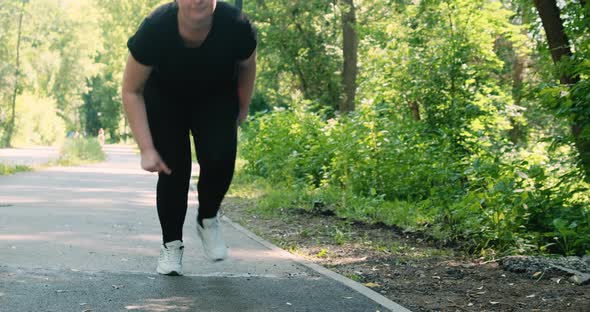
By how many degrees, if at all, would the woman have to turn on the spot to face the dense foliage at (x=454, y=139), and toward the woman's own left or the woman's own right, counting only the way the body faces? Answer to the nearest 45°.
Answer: approximately 135° to the woman's own left

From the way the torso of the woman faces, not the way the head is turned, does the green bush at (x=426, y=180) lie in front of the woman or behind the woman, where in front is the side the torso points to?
behind

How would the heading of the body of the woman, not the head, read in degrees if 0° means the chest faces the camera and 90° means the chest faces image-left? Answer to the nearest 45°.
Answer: approximately 0°
